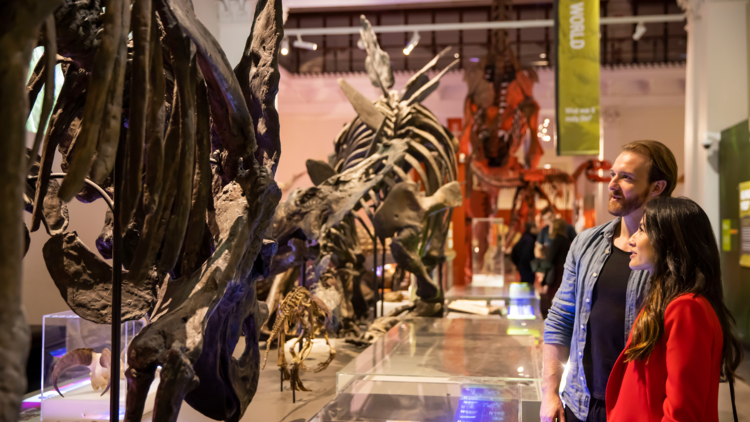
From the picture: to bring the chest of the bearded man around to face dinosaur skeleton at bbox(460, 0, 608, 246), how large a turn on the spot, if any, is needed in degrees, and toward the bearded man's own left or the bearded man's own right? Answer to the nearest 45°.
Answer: approximately 135° to the bearded man's own right

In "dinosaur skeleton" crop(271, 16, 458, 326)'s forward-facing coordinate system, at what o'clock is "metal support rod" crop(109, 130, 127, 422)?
The metal support rod is roughly at 11 o'clock from the dinosaur skeleton.

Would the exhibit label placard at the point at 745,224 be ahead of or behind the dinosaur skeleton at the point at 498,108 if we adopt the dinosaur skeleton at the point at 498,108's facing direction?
ahead

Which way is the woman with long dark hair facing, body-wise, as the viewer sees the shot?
to the viewer's left

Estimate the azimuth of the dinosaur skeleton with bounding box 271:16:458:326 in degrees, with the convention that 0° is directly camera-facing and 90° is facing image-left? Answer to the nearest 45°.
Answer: approximately 45°

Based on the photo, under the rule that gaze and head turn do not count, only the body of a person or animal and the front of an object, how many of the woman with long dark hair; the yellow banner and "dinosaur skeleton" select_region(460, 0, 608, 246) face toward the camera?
2

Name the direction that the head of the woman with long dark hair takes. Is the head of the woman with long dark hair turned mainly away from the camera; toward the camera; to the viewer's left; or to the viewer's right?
to the viewer's left

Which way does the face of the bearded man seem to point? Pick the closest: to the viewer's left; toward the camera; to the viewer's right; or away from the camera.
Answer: to the viewer's left
